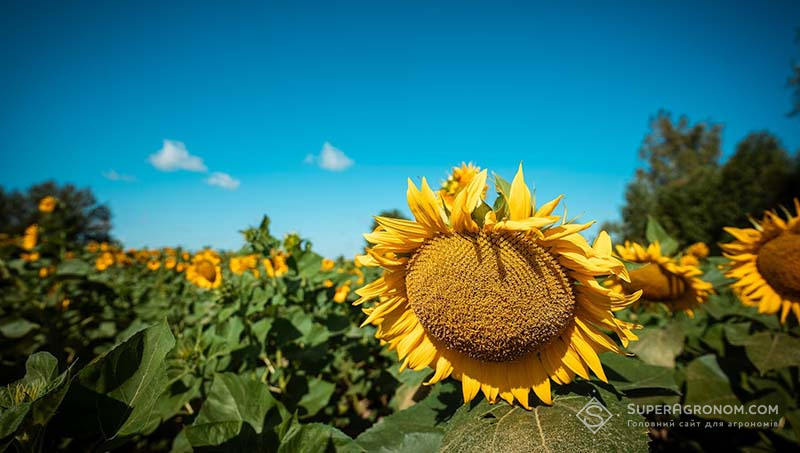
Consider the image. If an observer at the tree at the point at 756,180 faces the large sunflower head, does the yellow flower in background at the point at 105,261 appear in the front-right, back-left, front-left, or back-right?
front-right

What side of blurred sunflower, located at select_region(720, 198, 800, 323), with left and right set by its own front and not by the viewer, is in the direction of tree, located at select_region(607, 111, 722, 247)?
back

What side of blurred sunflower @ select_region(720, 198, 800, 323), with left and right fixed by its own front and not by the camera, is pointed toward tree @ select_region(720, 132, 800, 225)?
back

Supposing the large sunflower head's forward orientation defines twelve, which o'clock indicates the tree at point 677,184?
The tree is roughly at 7 o'clock from the large sunflower head.

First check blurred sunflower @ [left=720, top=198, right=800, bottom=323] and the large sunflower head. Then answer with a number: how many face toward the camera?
2

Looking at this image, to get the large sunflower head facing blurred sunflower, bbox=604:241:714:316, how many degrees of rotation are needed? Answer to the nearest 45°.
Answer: approximately 135° to its left

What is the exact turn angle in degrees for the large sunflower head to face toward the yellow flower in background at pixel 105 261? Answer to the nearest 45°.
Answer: approximately 135° to its right

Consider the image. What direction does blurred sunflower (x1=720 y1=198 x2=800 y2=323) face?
toward the camera
